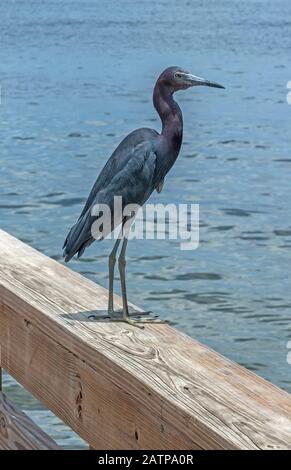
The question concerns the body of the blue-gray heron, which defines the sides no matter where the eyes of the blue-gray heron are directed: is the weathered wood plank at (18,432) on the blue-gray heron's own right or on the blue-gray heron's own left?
on the blue-gray heron's own right

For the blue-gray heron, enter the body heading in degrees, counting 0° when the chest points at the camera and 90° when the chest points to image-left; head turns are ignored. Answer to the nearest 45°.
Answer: approximately 270°
